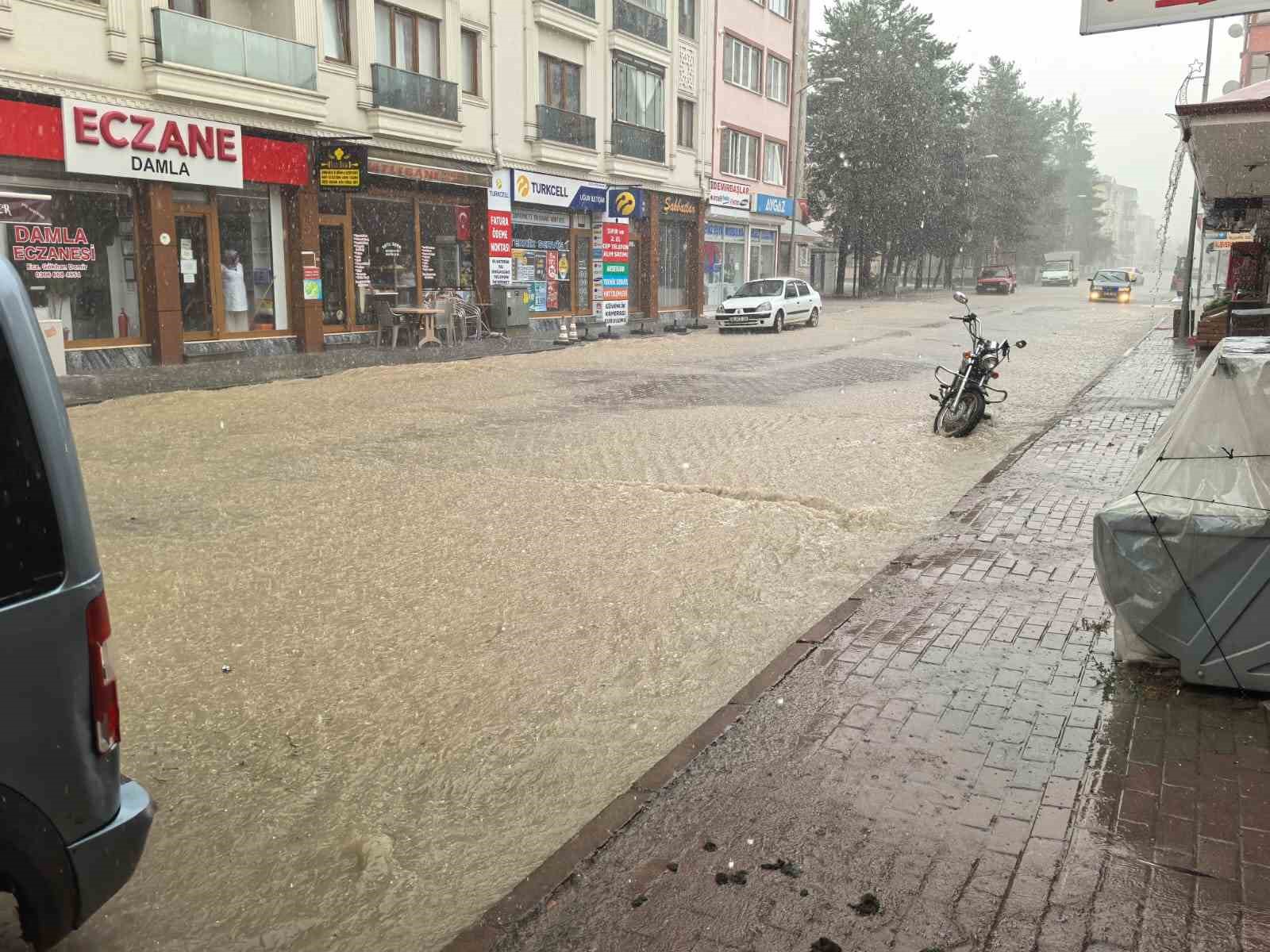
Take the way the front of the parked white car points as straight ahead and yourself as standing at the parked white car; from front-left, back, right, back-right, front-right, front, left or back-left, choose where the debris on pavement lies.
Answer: front-left

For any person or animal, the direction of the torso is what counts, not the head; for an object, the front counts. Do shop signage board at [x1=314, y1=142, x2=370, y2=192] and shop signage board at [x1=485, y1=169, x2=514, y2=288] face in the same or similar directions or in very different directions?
same or similar directions

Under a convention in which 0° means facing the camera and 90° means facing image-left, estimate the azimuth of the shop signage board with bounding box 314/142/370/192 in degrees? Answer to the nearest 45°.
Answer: approximately 0°

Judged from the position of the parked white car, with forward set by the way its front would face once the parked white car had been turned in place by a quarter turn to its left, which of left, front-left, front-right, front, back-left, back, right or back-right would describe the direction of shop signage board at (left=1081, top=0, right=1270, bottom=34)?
front-right

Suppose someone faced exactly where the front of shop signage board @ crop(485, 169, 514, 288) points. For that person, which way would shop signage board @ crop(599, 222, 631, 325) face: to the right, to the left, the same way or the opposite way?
the same way

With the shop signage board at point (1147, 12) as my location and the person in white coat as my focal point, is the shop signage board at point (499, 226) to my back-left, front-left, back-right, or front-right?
front-right

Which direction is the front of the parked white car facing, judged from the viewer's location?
facing the viewer and to the left of the viewer

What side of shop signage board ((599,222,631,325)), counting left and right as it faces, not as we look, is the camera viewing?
front

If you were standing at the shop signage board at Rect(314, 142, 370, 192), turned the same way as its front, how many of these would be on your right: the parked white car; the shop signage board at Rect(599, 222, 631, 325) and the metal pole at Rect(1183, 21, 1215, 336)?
0

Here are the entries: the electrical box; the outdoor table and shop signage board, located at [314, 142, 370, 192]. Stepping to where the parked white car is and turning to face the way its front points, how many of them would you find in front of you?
3
